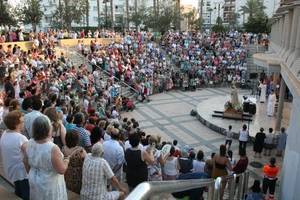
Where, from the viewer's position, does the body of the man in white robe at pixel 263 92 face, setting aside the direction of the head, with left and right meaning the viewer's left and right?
facing to the left of the viewer

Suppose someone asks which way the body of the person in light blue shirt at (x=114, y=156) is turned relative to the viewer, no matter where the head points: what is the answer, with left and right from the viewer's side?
facing away from the viewer

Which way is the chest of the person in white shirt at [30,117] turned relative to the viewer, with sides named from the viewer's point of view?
facing away from the viewer and to the right of the viewer

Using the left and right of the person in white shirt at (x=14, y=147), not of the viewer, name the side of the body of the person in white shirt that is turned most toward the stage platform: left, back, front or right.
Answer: front

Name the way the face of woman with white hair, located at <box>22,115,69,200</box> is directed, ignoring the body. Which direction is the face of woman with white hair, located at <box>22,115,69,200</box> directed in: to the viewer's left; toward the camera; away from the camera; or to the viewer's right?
away from the camera

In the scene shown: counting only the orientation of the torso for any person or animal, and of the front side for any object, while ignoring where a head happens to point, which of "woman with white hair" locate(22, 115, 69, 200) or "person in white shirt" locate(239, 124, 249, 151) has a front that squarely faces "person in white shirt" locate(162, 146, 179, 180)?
the woman with white hair

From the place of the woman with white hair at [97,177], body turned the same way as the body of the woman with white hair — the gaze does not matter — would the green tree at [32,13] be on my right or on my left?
on my left

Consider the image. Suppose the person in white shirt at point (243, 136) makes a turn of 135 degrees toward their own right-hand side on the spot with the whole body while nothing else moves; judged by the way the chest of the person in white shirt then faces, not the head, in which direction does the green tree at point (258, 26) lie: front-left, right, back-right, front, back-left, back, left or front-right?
back-left

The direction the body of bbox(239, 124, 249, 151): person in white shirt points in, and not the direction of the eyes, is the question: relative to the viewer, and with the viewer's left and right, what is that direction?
facing away from the viewer

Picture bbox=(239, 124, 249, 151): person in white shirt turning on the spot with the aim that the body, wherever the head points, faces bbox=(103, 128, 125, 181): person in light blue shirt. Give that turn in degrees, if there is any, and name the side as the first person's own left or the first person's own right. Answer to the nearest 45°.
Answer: approximately 180°

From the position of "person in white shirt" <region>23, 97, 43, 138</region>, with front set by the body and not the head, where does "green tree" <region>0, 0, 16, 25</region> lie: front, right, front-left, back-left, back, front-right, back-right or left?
front-left

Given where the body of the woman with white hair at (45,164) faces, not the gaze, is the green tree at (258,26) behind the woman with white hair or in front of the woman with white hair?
in front

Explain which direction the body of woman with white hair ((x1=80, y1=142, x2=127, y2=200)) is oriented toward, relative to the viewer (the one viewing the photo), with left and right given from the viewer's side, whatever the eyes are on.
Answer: facing away from the viewer and to the right of the viewer

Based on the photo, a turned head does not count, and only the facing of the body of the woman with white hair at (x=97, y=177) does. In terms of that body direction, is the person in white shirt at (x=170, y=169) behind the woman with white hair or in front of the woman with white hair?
in front

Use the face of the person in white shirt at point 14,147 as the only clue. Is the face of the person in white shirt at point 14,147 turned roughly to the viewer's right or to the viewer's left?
to the viewer's right

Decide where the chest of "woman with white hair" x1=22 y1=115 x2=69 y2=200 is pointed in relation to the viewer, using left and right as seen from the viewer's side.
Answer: facing away from the viewer and to the right of the viewer

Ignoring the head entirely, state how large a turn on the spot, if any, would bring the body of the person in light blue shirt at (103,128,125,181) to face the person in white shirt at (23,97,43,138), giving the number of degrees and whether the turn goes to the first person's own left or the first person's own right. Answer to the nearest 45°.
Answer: approximately 90° to the first person's own left

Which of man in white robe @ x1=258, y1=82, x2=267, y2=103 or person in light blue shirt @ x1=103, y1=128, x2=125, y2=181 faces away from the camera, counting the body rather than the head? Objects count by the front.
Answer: the person in light blue shirt
